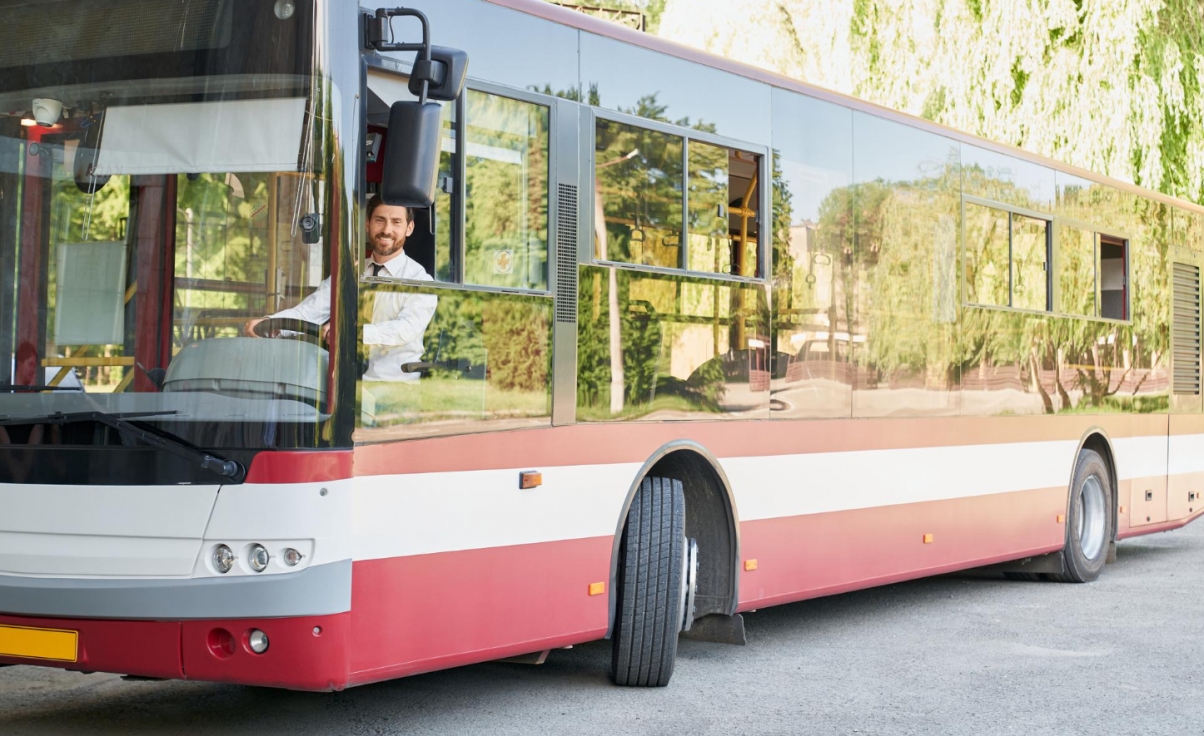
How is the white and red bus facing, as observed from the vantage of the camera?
facing the viewer and to the left of the viewer

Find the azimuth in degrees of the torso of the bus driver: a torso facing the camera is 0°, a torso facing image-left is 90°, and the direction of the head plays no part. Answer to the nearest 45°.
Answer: approximately 45°

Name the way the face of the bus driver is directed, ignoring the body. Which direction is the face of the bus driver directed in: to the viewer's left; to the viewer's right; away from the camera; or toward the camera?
toward the camera
